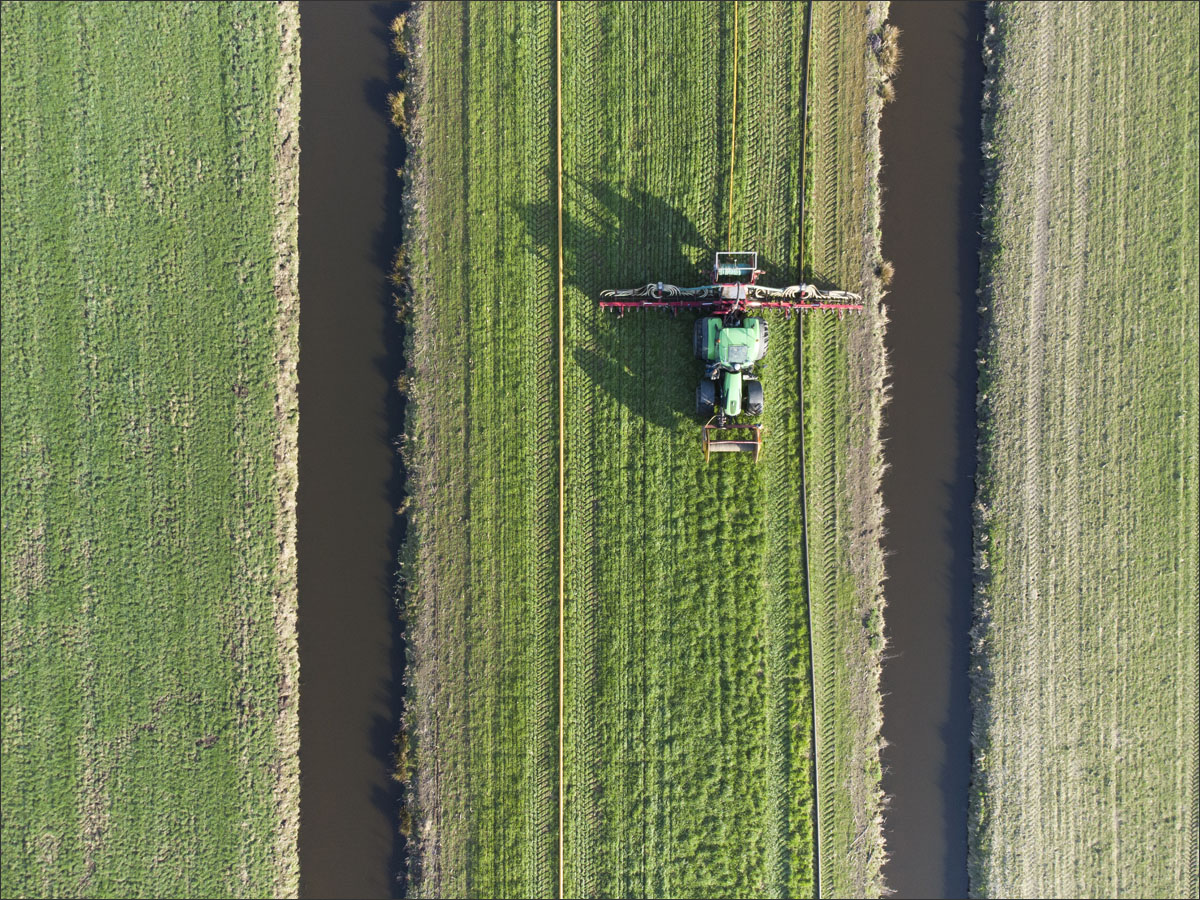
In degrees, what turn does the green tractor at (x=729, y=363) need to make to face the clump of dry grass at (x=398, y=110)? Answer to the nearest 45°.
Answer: approximately 90° to its right

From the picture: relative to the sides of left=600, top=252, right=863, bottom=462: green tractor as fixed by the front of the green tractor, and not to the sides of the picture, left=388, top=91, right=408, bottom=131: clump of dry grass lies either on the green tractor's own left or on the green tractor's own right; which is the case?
on the green tractor's own right

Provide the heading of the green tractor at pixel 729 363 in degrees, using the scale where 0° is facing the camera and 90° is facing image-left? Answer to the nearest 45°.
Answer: approximately 0°
